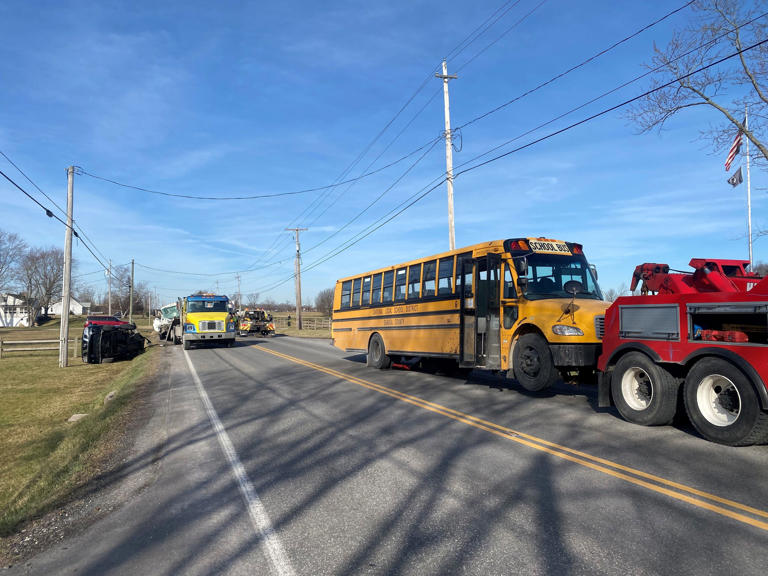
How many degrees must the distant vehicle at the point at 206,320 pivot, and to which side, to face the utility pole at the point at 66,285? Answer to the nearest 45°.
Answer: approximately 45° to its right

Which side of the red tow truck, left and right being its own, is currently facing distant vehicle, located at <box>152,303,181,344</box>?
back

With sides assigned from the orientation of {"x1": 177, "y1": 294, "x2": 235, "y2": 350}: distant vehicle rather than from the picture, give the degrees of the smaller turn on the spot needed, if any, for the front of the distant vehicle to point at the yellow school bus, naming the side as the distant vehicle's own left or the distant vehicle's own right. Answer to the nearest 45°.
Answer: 0° — it already faces it

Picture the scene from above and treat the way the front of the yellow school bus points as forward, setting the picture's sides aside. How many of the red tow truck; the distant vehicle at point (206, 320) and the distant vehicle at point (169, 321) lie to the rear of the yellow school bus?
2

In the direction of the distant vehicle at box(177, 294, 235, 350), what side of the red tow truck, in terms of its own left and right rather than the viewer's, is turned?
back

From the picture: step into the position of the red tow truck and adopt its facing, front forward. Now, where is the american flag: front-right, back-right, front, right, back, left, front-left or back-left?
back-left

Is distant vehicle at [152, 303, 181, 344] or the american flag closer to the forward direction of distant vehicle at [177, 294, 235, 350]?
the american flag

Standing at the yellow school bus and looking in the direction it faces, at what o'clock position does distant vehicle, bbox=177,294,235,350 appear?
The distant vehicle is roughly at 6 o'clock from the yellow school bus.

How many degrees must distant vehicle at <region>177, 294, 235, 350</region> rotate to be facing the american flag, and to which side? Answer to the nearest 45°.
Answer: approximately 45° to its left

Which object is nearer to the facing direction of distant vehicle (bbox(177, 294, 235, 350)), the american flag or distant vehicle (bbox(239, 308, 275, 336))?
the american flag

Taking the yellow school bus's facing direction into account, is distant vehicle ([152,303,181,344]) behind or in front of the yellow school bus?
behind
